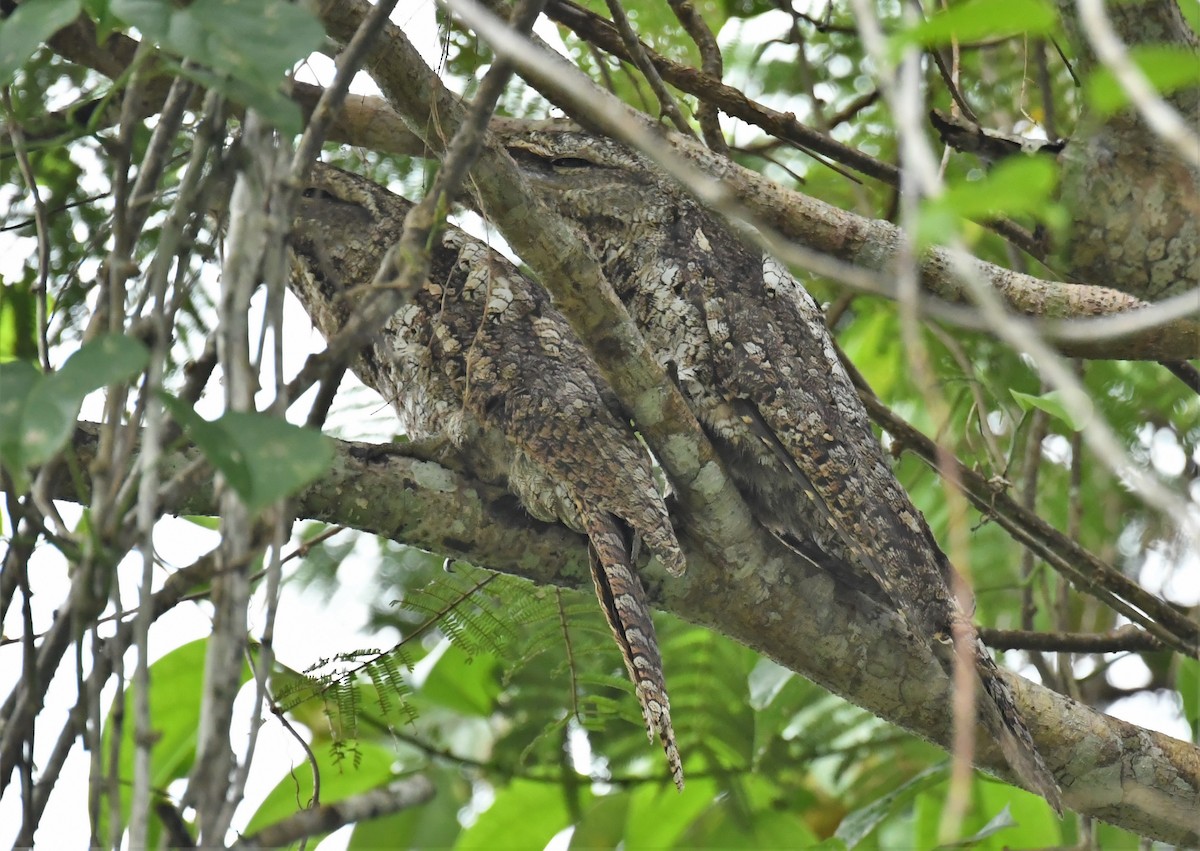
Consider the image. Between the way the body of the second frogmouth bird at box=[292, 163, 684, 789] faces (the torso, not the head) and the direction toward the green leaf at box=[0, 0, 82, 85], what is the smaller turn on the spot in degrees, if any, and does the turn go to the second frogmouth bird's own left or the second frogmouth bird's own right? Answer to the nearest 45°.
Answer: approximately 90° to the second frogmouth bird's own left

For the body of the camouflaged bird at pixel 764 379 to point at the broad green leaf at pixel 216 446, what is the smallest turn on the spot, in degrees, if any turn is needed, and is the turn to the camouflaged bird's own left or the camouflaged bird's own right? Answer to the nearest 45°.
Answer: approximately 90° to the camouflaged bird's own left

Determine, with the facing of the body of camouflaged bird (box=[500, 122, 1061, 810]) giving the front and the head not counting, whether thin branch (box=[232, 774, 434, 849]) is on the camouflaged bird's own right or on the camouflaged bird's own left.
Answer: on the camouflaged bird's own left

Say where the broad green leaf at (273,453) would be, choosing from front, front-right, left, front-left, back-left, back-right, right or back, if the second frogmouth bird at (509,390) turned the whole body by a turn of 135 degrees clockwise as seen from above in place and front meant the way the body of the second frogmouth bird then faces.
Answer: back-right
